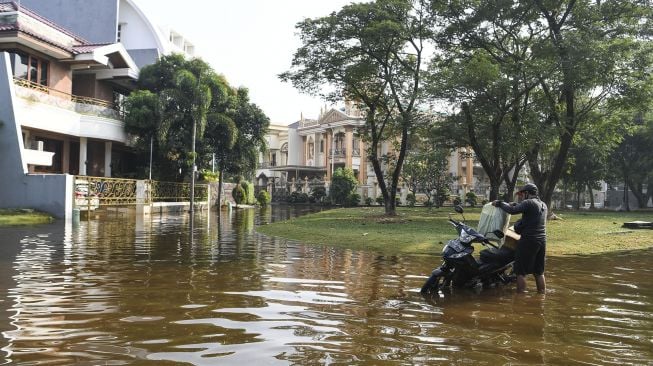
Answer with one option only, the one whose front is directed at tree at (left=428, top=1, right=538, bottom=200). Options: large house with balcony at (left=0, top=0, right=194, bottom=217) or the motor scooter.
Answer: the large house with balcony

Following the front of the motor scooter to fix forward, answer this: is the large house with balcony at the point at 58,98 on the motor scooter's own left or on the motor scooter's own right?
on the motor scooter's own right

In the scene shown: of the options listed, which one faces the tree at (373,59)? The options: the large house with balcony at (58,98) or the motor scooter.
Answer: the large house with balcony

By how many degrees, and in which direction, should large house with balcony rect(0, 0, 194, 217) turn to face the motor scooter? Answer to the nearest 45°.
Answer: approximately 45° to its right

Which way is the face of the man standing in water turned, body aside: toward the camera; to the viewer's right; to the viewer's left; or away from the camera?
to the viewer's left

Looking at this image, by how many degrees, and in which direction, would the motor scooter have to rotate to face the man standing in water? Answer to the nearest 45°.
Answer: approximately 135° to its left

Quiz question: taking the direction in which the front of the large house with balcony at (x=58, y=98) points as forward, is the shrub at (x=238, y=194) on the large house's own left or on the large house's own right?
on the large house's own left

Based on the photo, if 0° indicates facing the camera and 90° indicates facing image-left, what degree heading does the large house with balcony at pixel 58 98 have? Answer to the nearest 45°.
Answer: approximately 315°

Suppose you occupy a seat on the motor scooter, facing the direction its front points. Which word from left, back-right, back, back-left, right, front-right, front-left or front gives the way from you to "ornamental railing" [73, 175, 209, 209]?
right

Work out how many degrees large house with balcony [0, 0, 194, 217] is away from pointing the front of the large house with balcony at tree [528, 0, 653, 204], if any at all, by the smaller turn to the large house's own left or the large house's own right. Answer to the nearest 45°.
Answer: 0° — it already faces it

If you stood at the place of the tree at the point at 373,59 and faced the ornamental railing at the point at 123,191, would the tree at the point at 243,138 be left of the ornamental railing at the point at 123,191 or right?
right

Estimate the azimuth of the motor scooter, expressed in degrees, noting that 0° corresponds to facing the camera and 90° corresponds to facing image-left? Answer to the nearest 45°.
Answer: approximately 45°
